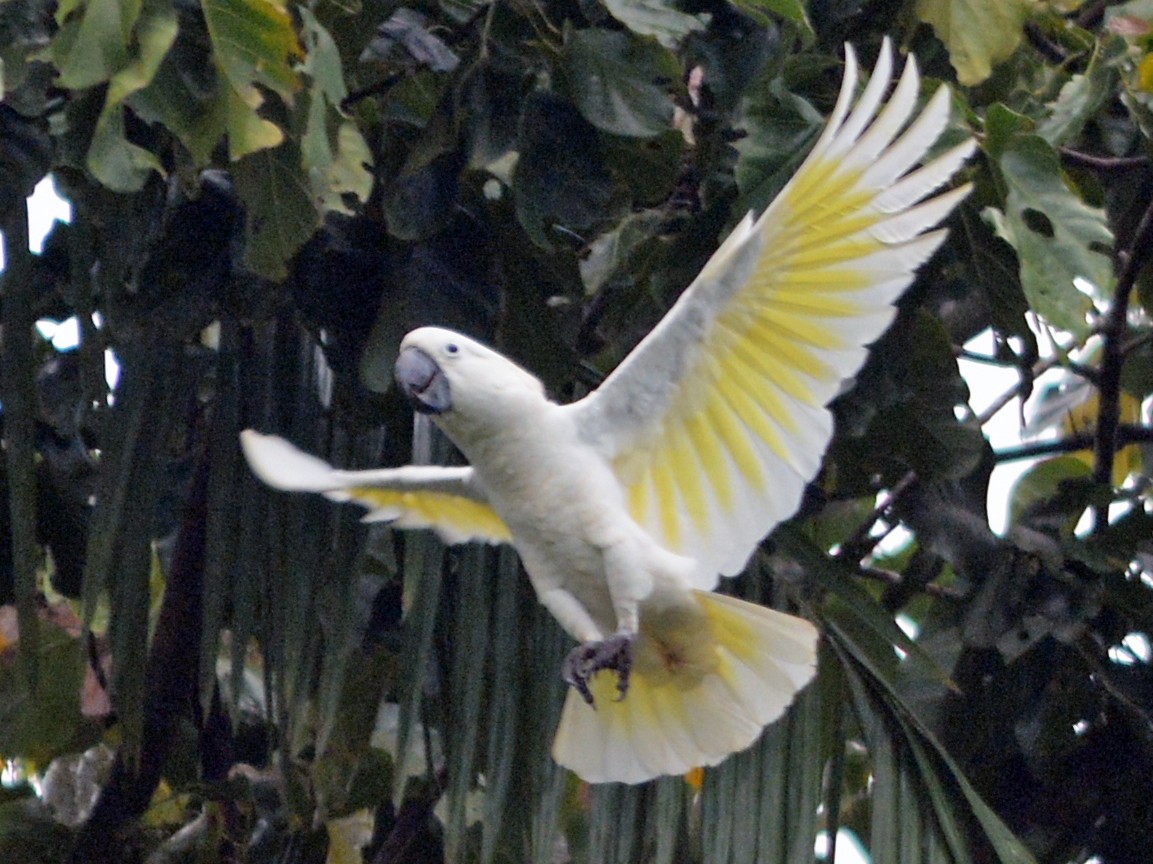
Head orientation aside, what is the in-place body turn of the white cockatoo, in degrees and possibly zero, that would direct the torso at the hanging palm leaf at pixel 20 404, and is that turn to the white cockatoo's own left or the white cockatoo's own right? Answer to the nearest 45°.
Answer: approximately 45° to the white cockatoo's own right

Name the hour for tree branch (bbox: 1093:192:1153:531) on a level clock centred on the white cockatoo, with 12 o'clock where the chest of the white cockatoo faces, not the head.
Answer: The tree branch is roughly at 6 o'clock from the white cockatoo.

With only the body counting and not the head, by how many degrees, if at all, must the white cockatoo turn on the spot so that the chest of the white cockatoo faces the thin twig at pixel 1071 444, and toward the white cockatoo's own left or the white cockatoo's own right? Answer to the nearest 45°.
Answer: approximately 180°

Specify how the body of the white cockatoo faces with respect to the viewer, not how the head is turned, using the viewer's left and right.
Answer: facing the viewer and to the left of the viewer

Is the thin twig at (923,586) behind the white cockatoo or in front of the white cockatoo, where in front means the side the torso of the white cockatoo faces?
behind
